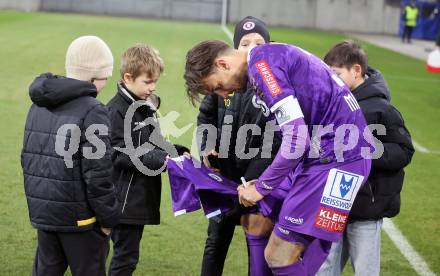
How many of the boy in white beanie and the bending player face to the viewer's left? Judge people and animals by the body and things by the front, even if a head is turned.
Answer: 1

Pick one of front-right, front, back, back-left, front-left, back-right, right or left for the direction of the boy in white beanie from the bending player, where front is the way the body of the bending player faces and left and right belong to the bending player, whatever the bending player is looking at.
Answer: front

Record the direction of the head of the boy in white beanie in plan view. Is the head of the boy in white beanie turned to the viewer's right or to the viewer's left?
to the viewer's right

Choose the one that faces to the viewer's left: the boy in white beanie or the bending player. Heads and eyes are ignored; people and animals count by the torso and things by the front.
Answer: the bending player

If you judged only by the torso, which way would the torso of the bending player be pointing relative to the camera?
to the viewer's left

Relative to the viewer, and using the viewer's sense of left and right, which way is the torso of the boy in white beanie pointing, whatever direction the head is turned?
facing away from the viewer and to the right of the viewer

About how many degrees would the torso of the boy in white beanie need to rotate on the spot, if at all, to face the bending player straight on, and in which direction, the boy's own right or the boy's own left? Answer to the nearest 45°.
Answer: approximately 45° to the boy's own right
